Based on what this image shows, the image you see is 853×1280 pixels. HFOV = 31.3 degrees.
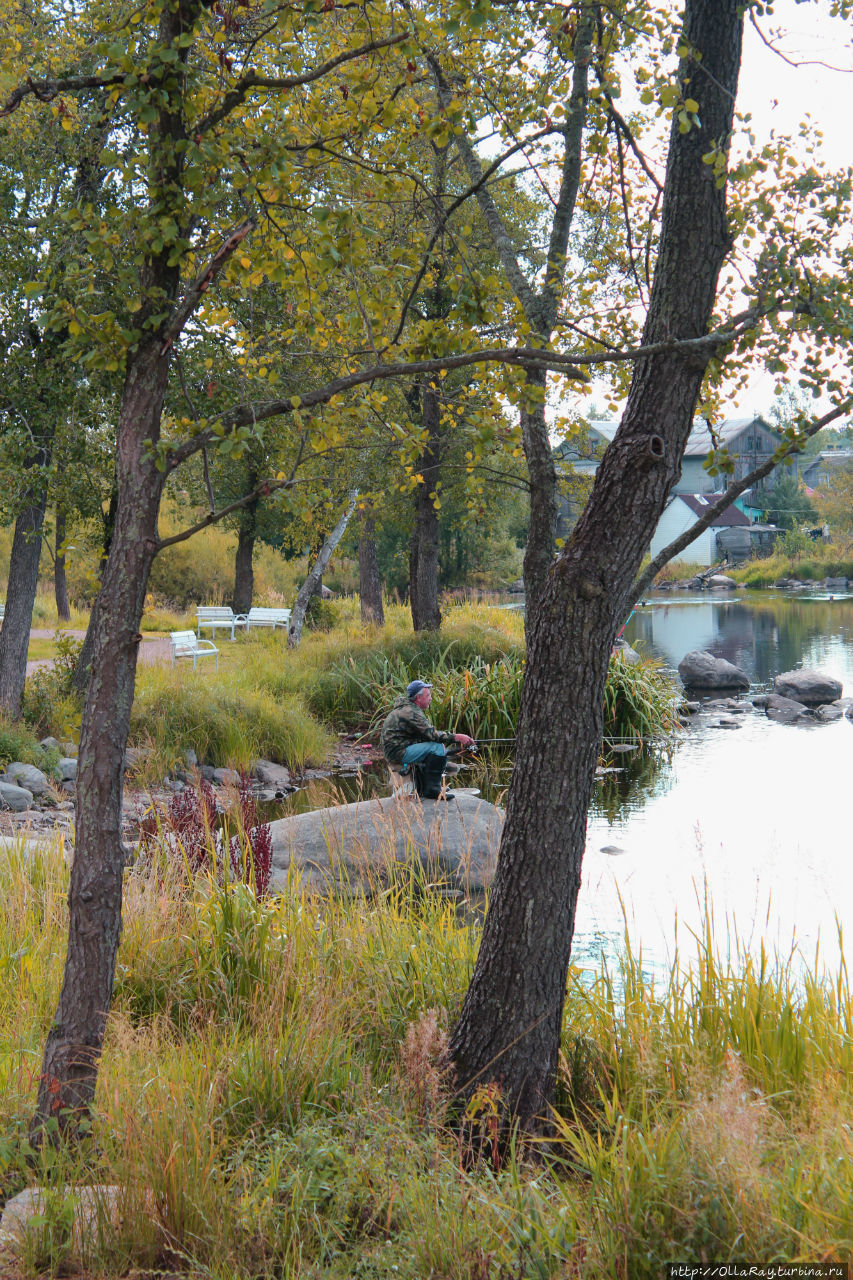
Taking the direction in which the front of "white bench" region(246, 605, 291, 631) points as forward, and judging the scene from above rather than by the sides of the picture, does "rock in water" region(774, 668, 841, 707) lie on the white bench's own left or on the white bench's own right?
on the white bench's own left

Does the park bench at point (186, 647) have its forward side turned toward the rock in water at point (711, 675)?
no

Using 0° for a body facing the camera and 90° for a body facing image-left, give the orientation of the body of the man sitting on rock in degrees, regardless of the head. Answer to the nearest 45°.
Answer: approximately 270°

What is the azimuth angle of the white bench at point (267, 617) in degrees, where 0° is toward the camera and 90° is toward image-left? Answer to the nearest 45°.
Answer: approximately 0°

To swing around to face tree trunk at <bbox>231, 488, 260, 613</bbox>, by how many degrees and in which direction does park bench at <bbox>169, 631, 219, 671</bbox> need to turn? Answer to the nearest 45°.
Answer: approximately 135° to its left

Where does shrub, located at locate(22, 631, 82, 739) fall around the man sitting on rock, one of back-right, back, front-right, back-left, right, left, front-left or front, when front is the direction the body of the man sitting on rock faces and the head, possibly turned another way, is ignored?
back-left

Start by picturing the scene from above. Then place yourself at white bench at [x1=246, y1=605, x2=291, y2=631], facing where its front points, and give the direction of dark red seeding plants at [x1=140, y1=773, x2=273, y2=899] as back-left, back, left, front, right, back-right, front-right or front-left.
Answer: front

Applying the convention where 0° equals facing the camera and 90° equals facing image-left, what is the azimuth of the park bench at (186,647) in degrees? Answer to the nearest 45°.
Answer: approximately 315°

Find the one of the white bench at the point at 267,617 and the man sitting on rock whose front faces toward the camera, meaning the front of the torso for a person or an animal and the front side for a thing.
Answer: the white bench

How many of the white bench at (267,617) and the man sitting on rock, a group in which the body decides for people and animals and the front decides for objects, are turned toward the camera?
1

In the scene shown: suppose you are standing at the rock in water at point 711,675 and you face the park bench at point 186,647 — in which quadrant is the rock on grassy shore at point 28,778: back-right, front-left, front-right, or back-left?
front-left

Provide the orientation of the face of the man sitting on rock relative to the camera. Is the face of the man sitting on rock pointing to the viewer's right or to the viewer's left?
to the viewer's right

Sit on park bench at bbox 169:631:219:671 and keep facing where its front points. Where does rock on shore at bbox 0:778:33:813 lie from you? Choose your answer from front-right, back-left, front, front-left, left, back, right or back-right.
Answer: front-right

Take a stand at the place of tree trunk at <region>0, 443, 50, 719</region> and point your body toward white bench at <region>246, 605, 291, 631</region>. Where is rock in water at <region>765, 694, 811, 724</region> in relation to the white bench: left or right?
right
